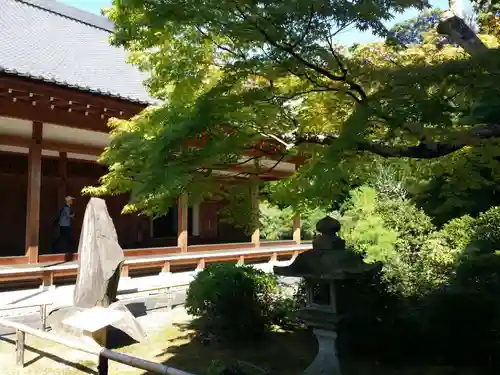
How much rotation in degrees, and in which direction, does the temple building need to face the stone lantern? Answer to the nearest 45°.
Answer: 0° — it already faces it

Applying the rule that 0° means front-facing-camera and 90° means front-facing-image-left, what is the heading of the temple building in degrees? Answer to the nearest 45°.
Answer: approximately 315°

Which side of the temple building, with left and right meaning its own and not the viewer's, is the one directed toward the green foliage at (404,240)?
front

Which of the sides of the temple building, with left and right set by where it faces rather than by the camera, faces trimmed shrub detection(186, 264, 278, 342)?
front
